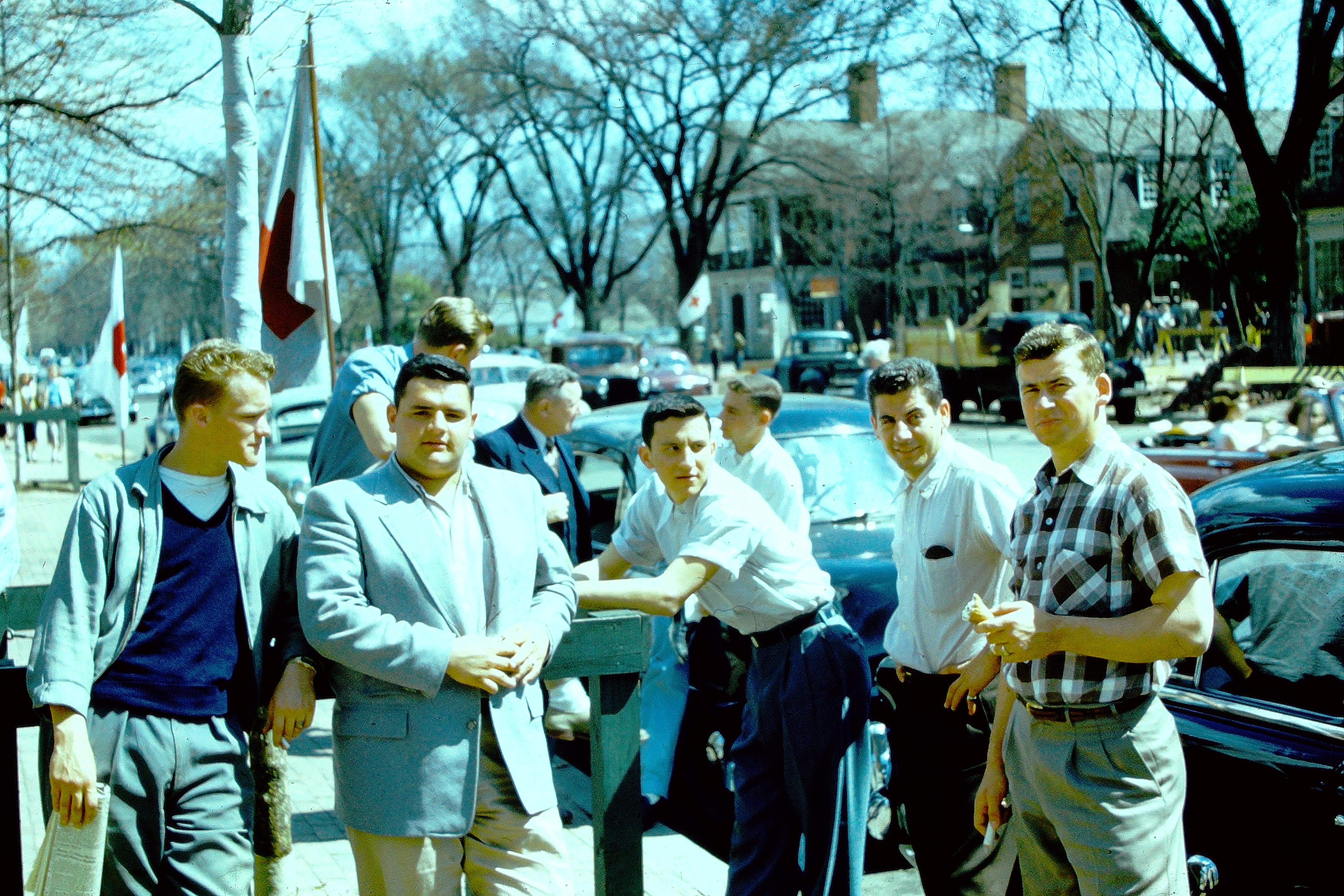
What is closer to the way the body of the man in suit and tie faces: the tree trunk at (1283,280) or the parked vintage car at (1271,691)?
the parked vintage car

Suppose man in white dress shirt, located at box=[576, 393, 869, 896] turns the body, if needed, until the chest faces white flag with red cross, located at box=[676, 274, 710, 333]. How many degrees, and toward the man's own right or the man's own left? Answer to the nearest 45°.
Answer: approximately 135° to the man's own right

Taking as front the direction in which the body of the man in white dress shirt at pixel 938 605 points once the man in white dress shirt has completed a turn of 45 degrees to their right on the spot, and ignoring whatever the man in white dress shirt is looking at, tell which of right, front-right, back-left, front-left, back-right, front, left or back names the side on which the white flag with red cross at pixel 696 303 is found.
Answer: right

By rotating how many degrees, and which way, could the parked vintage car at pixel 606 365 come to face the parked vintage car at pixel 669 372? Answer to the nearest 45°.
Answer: approximately 90° to its left

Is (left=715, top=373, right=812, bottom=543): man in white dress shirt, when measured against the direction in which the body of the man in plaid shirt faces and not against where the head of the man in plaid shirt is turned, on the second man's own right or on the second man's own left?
on the second man's own right

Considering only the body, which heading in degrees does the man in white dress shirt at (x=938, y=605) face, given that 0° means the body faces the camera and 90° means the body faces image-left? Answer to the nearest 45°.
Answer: approximately 45°

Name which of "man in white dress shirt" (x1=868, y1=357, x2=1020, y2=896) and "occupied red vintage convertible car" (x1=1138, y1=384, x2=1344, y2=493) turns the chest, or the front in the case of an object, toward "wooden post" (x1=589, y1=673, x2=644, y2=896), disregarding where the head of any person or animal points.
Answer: the man in white dress shirt

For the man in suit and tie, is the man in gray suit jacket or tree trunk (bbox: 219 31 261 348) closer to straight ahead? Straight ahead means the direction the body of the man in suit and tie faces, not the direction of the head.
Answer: the man in gray suit jacket

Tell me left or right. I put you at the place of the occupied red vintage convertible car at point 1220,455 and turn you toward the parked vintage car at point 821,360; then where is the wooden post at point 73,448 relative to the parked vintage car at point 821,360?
left
